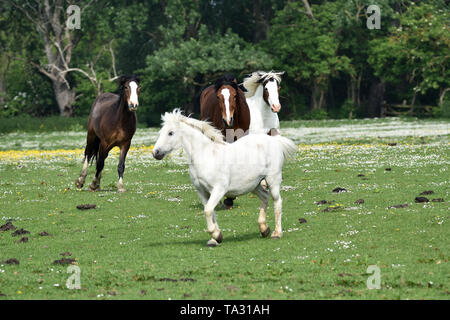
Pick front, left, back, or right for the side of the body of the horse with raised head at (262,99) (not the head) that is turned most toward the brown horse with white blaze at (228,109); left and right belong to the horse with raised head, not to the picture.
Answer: right

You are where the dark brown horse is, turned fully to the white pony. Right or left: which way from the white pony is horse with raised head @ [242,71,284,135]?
left

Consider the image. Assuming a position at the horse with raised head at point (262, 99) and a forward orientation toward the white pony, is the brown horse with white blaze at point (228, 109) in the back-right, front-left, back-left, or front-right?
front-right

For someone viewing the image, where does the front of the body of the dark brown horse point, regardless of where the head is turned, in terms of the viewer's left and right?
facing the viewer and to the right of the viewer

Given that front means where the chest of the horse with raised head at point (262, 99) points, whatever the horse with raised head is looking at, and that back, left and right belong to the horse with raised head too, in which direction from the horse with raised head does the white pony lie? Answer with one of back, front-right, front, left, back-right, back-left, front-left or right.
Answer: front-right

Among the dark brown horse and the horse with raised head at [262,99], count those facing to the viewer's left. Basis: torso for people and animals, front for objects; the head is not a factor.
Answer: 0

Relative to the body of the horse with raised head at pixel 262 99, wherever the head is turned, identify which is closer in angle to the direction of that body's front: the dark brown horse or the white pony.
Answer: the white pony

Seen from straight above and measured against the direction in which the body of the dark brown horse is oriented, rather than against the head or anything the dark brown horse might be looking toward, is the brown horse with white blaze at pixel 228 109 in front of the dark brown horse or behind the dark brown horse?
in front

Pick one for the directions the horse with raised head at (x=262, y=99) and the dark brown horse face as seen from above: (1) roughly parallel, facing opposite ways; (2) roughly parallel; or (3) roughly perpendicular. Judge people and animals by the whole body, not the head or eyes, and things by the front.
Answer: roughly parallel
